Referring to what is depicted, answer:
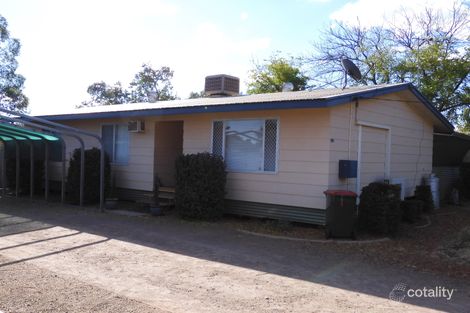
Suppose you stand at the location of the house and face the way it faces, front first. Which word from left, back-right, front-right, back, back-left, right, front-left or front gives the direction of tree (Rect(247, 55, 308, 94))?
back-right

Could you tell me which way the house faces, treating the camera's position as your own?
facing the viewer and to the left of the viewer

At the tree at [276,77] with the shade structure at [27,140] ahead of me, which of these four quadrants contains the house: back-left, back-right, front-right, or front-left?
front-left

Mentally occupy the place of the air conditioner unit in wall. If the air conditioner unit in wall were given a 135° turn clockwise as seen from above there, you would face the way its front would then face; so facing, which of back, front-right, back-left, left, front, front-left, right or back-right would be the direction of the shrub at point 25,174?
front-left

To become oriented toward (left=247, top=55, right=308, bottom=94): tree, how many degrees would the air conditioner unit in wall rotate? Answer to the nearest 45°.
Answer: approximately 180°

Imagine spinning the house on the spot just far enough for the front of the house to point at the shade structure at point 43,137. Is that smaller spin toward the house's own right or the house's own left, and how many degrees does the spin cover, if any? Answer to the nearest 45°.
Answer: approximately 45° to the house's own right

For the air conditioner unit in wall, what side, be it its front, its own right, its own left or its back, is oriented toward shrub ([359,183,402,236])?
left

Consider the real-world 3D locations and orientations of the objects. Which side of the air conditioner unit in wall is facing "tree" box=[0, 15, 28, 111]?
right

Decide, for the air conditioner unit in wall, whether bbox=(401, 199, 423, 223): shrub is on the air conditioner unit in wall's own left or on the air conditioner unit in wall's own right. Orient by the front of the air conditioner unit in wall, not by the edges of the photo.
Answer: on the air conditioner unit in wall's own left

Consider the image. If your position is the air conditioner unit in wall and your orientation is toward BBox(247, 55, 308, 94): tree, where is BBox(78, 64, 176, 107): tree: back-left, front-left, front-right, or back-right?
front-left

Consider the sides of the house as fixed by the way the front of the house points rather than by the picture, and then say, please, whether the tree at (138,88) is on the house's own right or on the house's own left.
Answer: on the house's own right

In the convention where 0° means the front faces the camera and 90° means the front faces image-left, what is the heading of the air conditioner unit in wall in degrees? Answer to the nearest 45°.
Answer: approximately 45°
